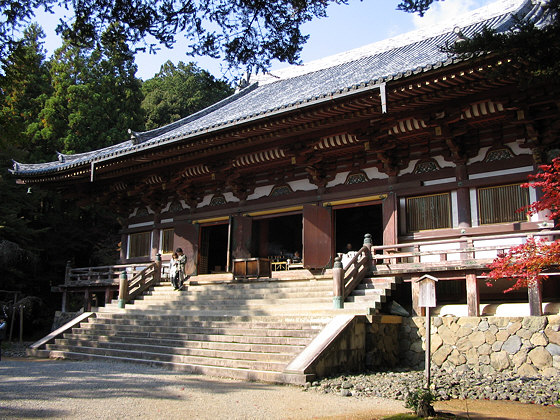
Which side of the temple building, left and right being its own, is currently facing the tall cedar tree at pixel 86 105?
right

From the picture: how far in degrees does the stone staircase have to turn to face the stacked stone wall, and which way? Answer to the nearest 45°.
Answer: approximately 90° to its left

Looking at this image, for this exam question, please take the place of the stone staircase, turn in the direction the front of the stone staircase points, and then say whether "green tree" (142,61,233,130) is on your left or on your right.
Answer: on your right

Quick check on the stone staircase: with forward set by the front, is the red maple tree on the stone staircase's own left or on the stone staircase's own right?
on the stone staircase's own left

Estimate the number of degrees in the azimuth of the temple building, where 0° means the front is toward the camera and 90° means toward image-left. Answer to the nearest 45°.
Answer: approximately 45°
